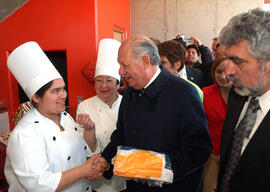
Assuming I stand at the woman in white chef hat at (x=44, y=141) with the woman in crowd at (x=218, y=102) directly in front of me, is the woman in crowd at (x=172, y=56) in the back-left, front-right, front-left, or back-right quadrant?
front-left

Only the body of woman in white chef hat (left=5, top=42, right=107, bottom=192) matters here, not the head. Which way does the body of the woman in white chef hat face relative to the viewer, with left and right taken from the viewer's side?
facing the viewer and to the right of the viewer

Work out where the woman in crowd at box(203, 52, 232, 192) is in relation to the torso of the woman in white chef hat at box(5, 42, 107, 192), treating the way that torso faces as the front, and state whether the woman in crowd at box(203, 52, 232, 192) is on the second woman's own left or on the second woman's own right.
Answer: on the second woman's own left

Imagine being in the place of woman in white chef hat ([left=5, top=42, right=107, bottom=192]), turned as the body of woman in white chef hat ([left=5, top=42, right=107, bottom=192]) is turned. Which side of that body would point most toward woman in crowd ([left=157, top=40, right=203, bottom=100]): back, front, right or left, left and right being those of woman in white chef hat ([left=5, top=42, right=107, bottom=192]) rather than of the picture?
left
